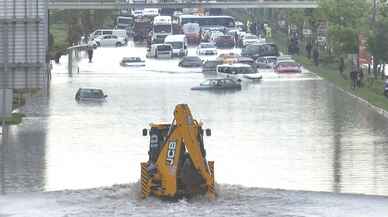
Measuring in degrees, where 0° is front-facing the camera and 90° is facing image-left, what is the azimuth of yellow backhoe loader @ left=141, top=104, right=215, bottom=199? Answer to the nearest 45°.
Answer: approximately 180°
